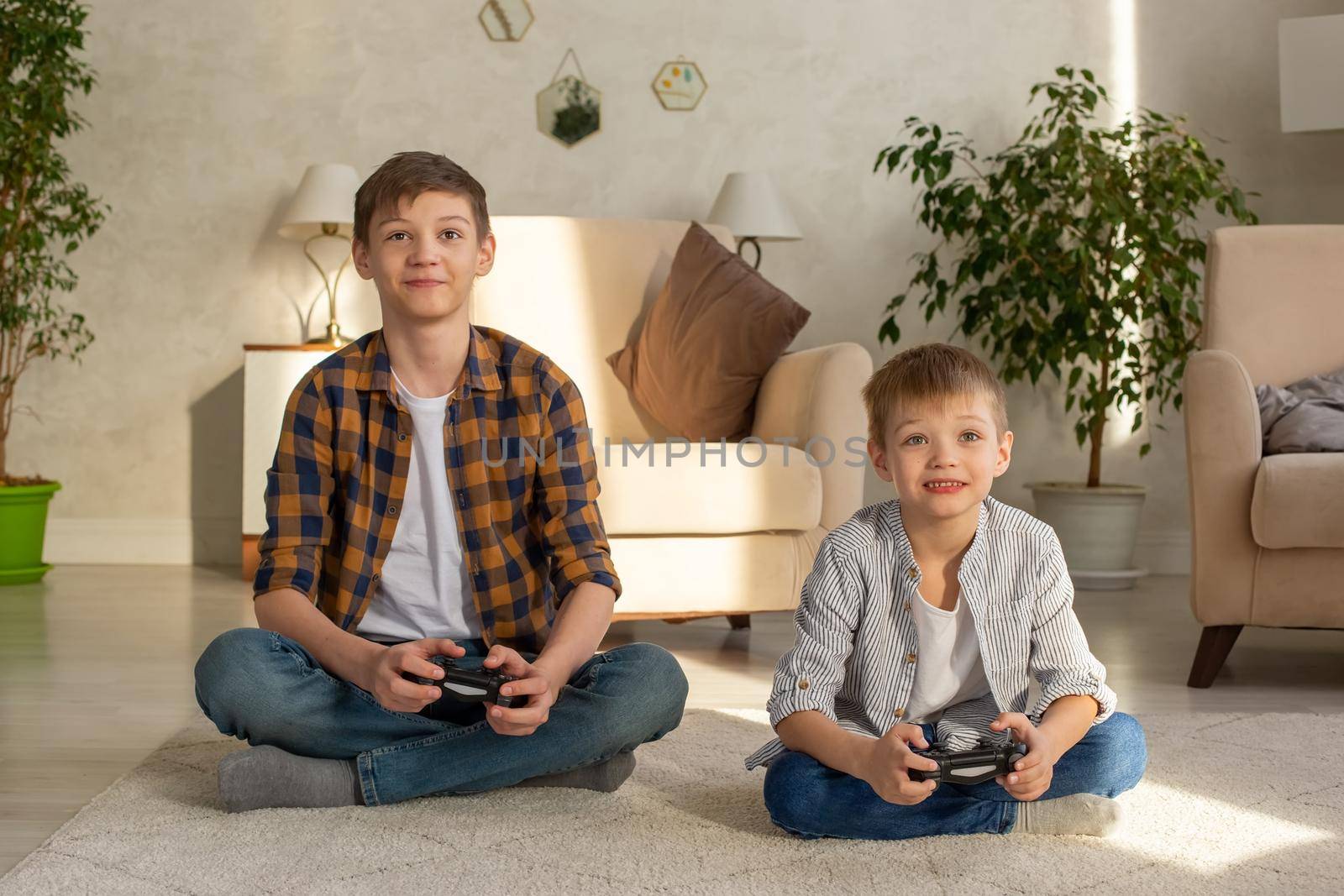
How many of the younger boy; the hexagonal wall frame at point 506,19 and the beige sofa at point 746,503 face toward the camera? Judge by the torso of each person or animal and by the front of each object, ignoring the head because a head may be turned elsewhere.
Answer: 3

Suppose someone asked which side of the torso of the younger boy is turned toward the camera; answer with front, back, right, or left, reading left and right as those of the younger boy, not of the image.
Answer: front

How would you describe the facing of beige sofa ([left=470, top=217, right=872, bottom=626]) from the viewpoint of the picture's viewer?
facing the viewer

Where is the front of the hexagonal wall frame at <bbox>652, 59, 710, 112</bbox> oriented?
toward the camera

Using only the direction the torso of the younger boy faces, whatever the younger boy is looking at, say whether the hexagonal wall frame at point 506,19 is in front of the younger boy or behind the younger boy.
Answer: behind

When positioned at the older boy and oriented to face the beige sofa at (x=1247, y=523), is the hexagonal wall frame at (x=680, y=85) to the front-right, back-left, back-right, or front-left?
front-left

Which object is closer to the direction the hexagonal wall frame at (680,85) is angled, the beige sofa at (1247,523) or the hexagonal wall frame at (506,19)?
the beige sofa

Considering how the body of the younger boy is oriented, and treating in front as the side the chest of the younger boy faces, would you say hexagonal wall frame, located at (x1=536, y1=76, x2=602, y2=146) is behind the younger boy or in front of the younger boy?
behind
